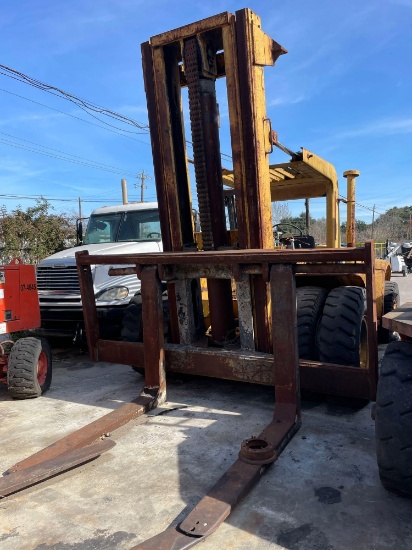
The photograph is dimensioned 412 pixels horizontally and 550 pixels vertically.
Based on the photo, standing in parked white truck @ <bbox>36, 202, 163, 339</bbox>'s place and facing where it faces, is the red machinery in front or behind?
in front

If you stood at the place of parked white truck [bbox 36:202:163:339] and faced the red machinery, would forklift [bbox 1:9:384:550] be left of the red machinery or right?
left

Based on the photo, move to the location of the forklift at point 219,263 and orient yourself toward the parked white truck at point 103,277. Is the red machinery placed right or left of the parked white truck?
left

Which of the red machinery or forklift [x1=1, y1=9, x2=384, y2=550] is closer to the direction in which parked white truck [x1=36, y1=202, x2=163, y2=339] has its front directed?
the red machinery

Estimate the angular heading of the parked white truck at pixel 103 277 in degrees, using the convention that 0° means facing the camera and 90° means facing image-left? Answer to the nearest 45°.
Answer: approximately 45°

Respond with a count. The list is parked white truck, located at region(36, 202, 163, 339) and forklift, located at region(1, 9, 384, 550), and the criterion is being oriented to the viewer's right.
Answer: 0

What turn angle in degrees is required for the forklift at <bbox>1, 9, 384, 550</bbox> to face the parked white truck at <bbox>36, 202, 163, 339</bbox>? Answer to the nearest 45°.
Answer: approximately 90° to its right

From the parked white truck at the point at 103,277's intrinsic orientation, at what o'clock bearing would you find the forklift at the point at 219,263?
The forklift is roughly at 10 o'clock from the parked white truck.

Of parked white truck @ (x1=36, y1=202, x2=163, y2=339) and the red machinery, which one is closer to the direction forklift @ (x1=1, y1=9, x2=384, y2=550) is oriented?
the red machinery

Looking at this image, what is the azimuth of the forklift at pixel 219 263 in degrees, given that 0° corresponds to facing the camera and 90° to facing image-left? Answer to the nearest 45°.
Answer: approximately 45°
